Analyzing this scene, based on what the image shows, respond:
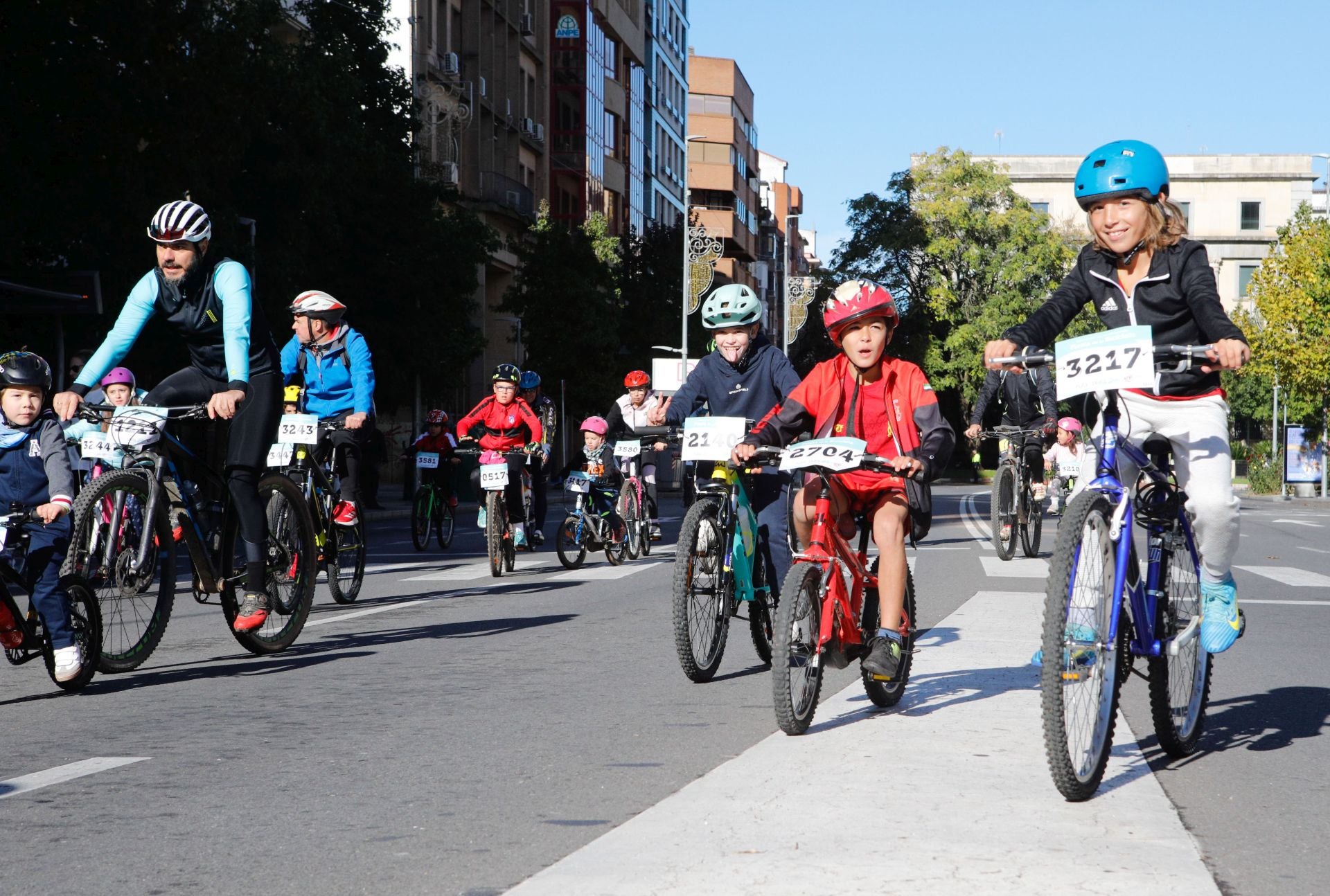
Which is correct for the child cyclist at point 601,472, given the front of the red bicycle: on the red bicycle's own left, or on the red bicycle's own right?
on the red bicycle's own right

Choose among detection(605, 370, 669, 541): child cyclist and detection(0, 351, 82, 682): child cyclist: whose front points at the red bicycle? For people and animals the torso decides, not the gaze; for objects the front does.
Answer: detection(605, 370, 669, 541): child cyclist

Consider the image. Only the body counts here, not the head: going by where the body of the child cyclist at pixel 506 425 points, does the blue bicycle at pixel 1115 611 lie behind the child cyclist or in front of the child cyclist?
in front

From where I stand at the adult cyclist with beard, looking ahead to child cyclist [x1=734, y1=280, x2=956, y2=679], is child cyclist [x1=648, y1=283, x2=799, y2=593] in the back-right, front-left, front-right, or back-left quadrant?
front-left

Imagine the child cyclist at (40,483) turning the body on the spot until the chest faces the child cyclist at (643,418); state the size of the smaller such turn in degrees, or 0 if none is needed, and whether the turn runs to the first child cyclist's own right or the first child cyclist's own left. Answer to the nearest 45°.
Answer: approximately 180°

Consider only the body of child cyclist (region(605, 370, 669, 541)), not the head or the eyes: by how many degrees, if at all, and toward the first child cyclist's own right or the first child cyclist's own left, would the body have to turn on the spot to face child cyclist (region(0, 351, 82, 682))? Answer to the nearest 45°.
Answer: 0° — they already face them

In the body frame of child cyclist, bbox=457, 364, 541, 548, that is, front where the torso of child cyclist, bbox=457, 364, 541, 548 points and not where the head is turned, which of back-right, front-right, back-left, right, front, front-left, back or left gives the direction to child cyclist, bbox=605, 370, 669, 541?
back-left

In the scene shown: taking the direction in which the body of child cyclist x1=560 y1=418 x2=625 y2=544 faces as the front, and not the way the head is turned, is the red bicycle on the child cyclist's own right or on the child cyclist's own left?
on the child cyclist's own left

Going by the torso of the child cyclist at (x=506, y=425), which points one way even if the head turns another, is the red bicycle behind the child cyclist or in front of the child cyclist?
in front

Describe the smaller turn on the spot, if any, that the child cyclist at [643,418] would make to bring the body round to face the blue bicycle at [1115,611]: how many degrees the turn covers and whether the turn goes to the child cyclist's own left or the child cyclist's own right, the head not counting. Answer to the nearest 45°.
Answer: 0° — they already face it

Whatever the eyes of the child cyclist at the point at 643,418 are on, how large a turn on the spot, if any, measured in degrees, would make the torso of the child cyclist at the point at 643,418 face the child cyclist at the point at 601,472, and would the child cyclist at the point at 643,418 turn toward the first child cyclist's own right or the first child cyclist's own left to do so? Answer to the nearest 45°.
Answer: approximately 45° to the first child cyclist's own right

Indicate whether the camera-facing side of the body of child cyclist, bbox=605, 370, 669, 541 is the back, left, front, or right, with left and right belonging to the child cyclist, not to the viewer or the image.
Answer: front

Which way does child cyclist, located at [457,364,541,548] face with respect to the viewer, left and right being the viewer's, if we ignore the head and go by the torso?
facing the viewer

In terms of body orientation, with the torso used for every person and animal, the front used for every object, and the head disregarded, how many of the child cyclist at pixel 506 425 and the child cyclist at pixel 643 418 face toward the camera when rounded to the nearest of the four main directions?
2
